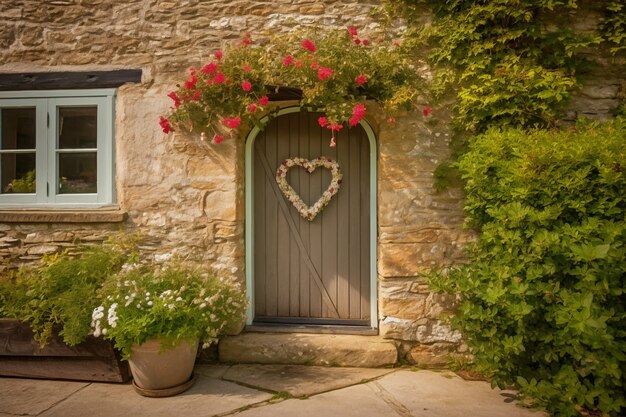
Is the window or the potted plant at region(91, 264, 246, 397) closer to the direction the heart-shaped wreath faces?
the potted plant

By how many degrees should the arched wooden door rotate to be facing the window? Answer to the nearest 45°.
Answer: approximately 90° to its right

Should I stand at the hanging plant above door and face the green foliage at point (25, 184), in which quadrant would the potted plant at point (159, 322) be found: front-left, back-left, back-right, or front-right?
front-left

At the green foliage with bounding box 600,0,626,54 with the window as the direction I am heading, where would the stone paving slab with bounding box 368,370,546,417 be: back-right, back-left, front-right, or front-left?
front-left

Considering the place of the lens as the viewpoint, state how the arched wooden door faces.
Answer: facing the viewer

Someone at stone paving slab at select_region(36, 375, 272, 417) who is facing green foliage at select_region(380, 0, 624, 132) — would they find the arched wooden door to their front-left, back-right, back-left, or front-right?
front-left

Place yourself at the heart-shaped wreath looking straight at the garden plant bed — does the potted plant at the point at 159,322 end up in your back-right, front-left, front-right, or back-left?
front-left

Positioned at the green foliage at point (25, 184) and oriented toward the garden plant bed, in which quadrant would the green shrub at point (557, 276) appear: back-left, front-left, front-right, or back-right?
front-left

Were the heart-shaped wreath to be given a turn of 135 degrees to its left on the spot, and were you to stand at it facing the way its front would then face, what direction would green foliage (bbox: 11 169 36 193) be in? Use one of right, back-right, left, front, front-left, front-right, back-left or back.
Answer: back-left

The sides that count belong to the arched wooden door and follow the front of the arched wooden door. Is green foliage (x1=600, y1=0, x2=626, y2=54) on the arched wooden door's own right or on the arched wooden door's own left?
on the arched wooden door's own left

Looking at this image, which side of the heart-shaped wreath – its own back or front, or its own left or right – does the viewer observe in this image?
front
